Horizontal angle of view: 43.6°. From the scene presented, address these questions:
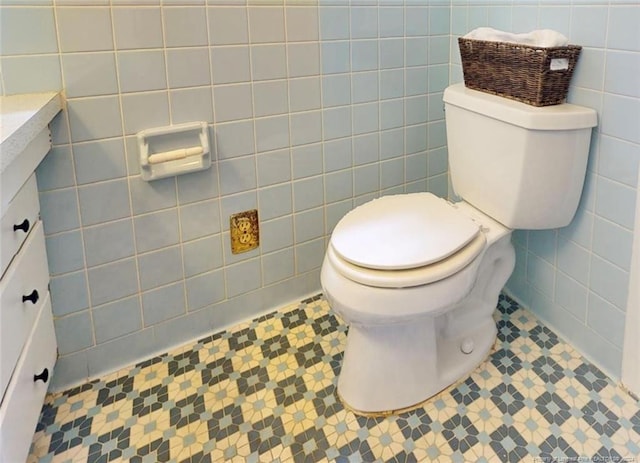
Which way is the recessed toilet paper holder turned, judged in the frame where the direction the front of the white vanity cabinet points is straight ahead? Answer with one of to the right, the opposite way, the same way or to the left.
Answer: to the right

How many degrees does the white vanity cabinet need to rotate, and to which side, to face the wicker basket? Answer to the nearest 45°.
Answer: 0° — it already faces it

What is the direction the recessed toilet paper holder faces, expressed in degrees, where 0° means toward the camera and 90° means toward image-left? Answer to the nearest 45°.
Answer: approximately 0°

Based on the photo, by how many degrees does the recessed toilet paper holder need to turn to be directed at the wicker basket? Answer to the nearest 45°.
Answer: approximately 90° to its left

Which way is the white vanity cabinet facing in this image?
to the viewer's right
